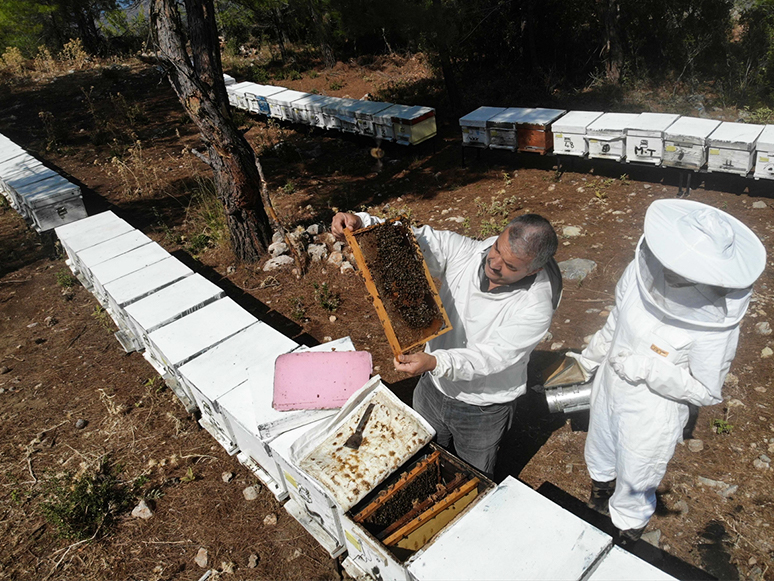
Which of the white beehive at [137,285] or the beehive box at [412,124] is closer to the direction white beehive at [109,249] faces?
the white beehive

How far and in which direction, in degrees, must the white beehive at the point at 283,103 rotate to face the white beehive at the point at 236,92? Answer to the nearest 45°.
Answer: approximately 90° to its right

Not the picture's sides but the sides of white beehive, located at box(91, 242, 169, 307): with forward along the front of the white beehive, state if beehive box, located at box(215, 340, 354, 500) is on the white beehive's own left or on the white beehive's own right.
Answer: on the white beehive's own left

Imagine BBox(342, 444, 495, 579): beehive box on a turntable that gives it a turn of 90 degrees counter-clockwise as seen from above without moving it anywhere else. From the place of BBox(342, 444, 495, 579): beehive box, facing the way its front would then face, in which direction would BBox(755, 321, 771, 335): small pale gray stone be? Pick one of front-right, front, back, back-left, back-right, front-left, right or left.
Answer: left

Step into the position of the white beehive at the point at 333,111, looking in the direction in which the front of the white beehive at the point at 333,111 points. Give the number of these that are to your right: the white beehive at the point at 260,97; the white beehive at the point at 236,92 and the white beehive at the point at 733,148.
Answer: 2

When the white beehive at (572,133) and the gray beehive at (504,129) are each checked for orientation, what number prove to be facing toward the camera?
2

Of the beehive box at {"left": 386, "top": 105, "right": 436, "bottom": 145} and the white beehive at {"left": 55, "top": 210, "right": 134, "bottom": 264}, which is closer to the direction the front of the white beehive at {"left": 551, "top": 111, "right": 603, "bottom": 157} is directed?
the white beehive
